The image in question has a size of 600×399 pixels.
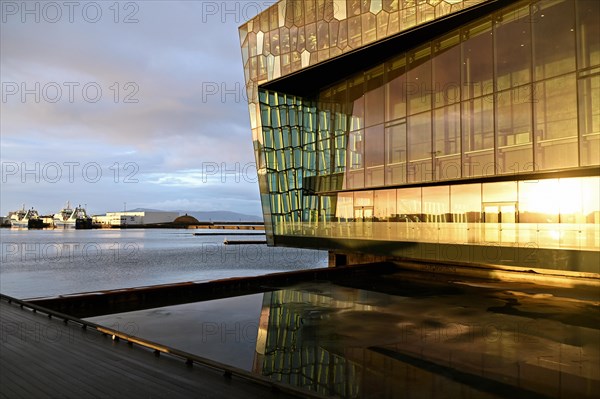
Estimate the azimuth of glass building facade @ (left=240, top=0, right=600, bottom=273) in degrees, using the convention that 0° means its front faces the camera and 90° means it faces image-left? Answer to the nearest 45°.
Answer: approximately 45°
